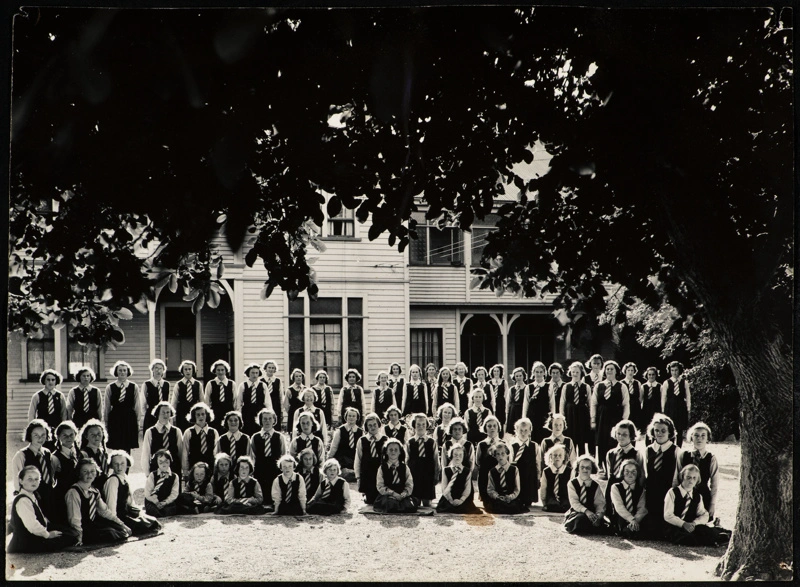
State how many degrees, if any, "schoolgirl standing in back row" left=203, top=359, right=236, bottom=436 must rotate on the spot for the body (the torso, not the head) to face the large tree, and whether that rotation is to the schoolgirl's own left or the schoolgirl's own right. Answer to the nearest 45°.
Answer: approximately 45° to the schoolgirl's own left

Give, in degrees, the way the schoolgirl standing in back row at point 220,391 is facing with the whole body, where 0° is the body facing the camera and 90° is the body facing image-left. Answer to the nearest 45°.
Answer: approximately 0°
